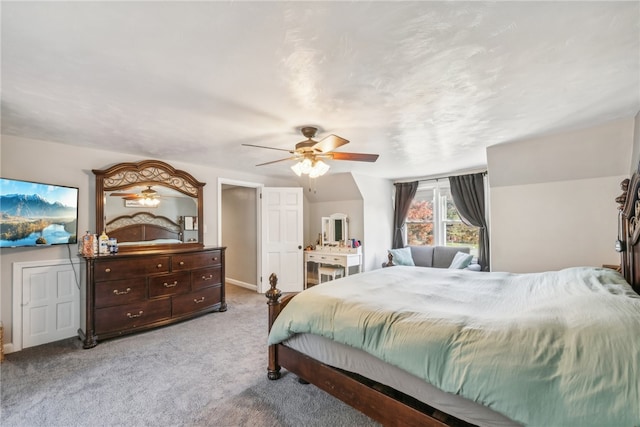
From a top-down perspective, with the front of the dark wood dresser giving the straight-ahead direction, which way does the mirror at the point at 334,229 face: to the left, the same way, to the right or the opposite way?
to the right

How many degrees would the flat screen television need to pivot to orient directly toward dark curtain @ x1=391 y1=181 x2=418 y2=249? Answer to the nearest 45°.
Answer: approximately 45° to its left

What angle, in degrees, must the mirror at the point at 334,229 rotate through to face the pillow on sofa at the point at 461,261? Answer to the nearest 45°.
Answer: approximately 45° to its left

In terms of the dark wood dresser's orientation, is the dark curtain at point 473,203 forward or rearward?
forward

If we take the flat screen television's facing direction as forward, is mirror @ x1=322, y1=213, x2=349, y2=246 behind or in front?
in front

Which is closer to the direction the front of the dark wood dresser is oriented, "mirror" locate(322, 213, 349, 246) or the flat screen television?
the mirror

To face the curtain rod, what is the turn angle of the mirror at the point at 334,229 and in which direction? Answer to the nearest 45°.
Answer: approximately 90° to its left

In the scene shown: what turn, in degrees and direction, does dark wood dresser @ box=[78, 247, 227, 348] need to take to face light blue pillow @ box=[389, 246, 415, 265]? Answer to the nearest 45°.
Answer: approximately 45° to its left

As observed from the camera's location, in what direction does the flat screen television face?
facing the viewer and to the right of the viewer

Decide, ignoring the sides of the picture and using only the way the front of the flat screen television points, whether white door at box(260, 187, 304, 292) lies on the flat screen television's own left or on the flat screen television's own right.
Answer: on the flat screen television's own left

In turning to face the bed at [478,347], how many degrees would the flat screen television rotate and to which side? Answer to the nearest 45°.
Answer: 0° — it already faces it

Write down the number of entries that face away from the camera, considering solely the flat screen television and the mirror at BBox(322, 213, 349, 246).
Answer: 0

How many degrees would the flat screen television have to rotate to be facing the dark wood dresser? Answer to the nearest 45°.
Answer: approximately 45° to its left

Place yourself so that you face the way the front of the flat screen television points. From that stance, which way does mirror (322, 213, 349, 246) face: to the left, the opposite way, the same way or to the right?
to the right
